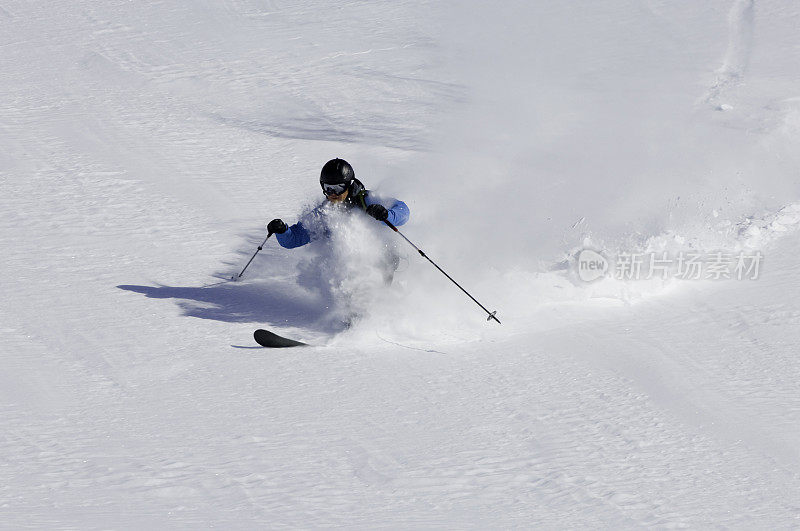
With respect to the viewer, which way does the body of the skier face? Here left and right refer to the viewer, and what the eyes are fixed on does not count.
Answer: facing the viewer and to the left of the viewer
